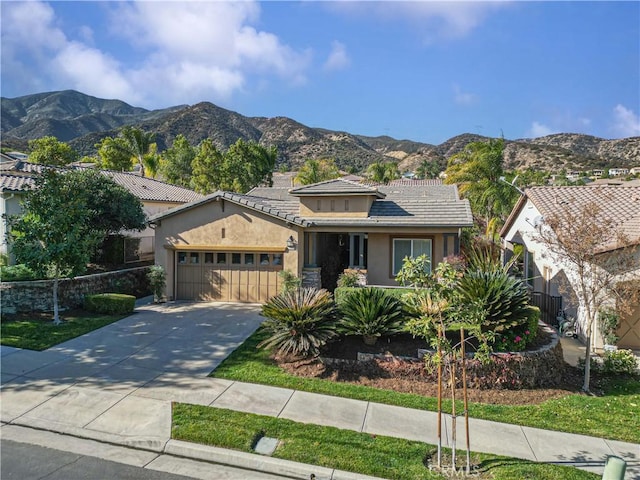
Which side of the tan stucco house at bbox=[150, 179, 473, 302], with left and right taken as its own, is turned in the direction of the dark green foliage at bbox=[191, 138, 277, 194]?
back

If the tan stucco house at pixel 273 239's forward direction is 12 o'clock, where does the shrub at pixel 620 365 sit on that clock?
The shrub is roughly at 10 o'clock from the tan stucco house.

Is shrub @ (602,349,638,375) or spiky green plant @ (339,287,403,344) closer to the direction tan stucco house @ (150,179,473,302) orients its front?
the spiky green plant

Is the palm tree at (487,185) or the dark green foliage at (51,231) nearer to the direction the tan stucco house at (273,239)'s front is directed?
the dark green foliage

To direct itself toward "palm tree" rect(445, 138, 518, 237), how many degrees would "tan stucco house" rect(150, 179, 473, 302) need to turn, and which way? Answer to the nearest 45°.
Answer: approximately 135° to its left

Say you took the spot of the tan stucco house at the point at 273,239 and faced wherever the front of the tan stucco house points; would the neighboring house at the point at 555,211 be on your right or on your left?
on your left

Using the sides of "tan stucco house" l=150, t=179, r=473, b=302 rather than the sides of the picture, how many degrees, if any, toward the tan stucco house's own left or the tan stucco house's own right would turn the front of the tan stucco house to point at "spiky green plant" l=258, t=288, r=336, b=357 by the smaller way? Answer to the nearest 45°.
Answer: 0° — it already faces it

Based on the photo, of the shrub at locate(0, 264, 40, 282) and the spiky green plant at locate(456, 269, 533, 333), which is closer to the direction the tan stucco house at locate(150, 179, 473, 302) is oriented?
the spiky green plant

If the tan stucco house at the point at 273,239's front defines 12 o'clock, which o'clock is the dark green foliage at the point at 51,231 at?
The dark green foliage is roughly at 2 o'clock from the tan stucco house.

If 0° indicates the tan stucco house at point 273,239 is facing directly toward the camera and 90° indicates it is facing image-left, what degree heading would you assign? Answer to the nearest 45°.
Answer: approximately 0°

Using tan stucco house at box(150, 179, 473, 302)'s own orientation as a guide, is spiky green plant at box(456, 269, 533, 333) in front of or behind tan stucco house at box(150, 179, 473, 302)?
in front

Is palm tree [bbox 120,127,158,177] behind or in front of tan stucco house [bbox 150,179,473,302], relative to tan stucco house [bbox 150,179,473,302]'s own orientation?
behind

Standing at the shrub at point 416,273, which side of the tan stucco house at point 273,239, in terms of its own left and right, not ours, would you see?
front

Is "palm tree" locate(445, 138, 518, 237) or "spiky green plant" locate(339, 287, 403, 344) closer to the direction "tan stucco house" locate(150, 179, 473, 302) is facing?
the spiky green plant
